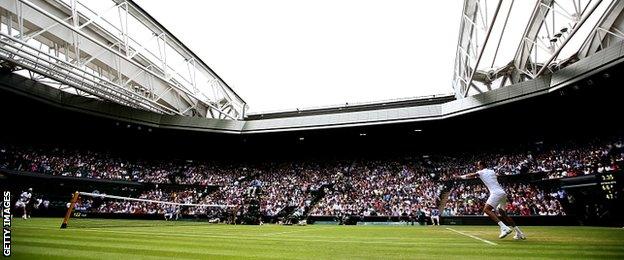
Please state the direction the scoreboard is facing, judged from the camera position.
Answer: facing the viewer and to the left of the viewer
